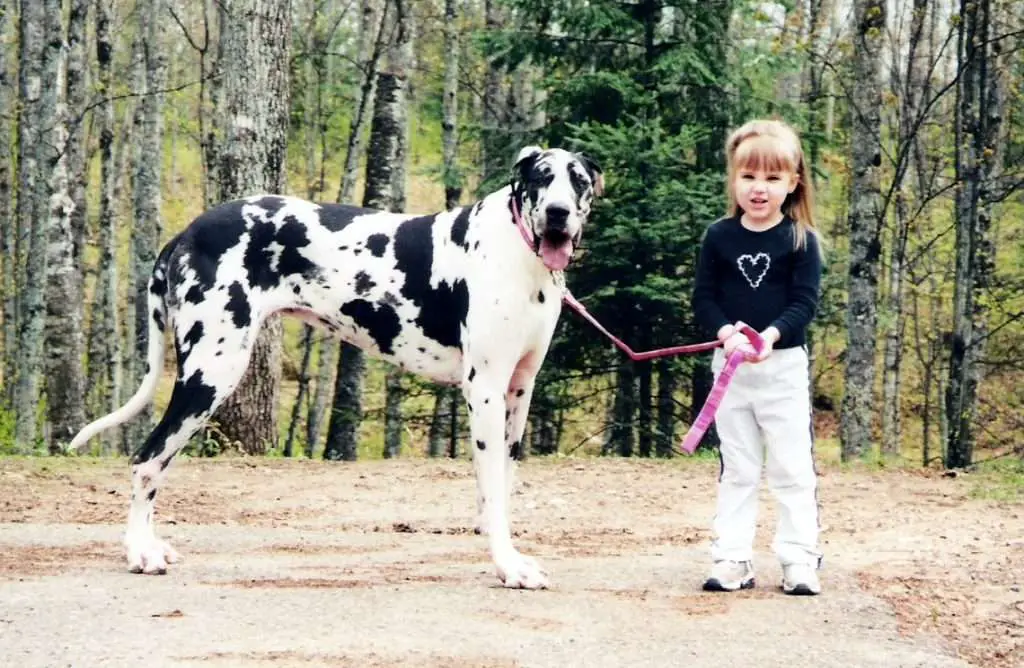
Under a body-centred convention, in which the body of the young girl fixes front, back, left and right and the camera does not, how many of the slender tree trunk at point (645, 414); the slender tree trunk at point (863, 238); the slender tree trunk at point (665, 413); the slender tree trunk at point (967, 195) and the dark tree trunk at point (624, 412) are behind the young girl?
5

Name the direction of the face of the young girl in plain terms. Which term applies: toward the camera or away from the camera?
toward the camera

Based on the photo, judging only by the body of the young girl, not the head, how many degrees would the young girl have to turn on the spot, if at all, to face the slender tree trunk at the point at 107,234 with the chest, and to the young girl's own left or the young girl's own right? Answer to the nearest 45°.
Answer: approximately 135° to the young girl's own right

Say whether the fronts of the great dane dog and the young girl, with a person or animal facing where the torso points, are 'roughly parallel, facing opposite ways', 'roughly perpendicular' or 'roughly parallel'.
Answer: roughly perpendicular

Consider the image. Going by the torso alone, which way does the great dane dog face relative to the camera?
to the viewer's right

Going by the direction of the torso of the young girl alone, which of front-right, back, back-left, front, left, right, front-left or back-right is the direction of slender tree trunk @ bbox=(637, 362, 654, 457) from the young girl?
back

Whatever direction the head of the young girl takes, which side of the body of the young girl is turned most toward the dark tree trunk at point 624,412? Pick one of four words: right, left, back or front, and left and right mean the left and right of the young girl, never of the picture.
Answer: back

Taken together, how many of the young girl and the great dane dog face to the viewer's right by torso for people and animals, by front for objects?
1

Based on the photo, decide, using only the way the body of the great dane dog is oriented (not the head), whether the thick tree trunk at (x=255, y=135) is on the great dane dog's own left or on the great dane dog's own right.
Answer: on the great dane dog's own left

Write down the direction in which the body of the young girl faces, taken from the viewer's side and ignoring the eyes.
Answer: toward the camera

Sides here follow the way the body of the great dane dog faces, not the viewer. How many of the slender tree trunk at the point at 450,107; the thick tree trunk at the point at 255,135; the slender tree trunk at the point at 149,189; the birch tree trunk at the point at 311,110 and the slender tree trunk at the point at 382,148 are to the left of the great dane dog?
5
